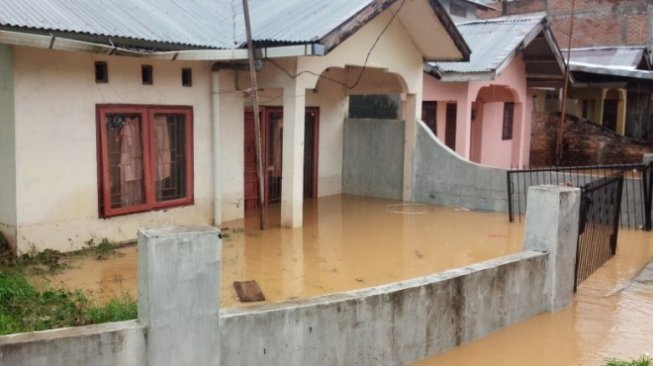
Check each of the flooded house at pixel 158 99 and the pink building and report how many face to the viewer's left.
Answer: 0

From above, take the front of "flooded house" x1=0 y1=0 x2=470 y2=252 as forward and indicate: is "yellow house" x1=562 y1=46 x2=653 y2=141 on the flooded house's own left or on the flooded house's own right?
on the flooded house's own left

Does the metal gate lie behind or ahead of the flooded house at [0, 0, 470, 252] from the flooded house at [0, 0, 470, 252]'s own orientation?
ahead

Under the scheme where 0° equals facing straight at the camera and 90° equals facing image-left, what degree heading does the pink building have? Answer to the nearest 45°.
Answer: approximately 315°

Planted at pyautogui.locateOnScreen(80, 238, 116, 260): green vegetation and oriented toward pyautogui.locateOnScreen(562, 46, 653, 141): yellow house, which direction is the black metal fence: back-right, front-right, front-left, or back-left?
front-right

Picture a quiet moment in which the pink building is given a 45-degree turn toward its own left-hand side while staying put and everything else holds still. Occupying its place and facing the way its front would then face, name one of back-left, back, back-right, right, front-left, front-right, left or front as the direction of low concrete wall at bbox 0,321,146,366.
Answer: right

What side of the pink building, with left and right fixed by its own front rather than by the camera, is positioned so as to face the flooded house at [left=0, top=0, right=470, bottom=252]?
right

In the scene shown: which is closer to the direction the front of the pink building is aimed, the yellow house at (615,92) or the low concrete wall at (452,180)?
the low concrete wall

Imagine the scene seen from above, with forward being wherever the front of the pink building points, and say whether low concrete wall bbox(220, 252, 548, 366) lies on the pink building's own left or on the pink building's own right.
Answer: on the pink building's own right

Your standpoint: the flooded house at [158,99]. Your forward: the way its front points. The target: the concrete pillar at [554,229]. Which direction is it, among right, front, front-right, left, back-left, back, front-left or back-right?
front

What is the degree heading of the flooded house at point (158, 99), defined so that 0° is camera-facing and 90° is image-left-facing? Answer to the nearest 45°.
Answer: approximately 315°

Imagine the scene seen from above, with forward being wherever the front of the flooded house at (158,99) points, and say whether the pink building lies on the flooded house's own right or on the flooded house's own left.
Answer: on the flooded house's own left
